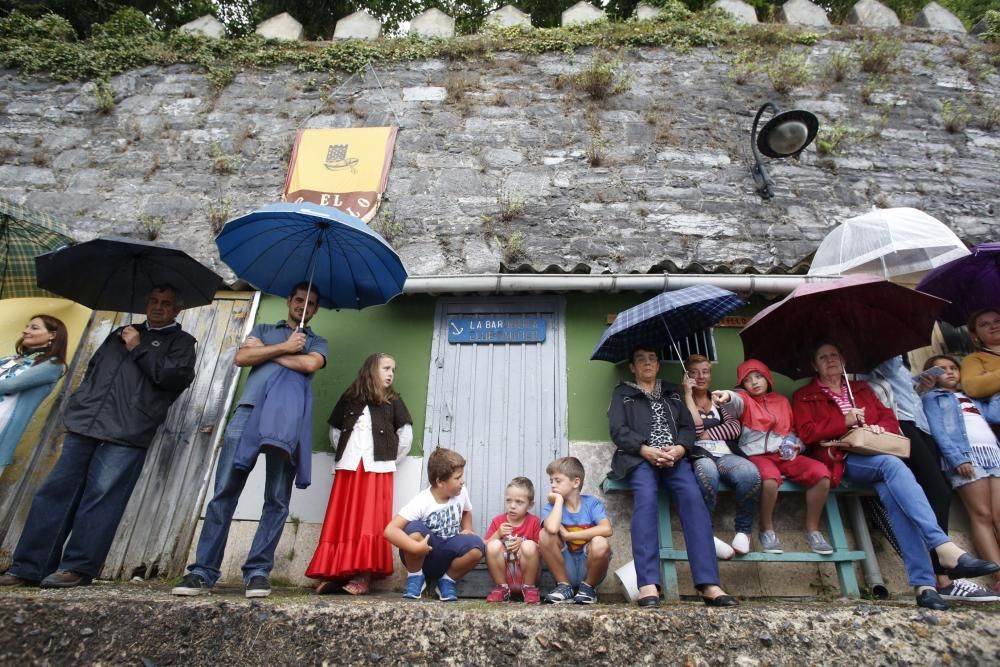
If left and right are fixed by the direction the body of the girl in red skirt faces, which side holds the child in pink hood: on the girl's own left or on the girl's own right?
on the girl's own left

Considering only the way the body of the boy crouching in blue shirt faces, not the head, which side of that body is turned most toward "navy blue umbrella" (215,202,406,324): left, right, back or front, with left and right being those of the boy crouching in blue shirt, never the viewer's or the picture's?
right

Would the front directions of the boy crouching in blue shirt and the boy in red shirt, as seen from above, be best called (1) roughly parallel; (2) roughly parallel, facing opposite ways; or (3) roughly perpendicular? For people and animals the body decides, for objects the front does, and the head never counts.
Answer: roughly parallel

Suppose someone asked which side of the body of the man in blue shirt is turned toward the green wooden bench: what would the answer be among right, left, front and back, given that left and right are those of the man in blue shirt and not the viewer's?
left

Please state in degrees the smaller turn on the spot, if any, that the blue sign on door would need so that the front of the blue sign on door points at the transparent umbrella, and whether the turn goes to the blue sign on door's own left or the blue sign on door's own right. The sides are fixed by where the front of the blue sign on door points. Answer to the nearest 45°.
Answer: approximately 90° to the blue sign on door's own left

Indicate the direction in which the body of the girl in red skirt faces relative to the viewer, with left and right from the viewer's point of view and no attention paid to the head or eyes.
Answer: facing the viewer

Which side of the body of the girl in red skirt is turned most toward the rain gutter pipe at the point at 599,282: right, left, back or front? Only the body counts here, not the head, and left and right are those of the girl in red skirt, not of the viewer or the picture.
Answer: left

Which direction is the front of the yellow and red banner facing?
toward the camera

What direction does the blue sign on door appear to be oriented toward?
toward the camera

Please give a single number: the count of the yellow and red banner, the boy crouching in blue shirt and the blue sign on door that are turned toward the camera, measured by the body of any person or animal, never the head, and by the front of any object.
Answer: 3
